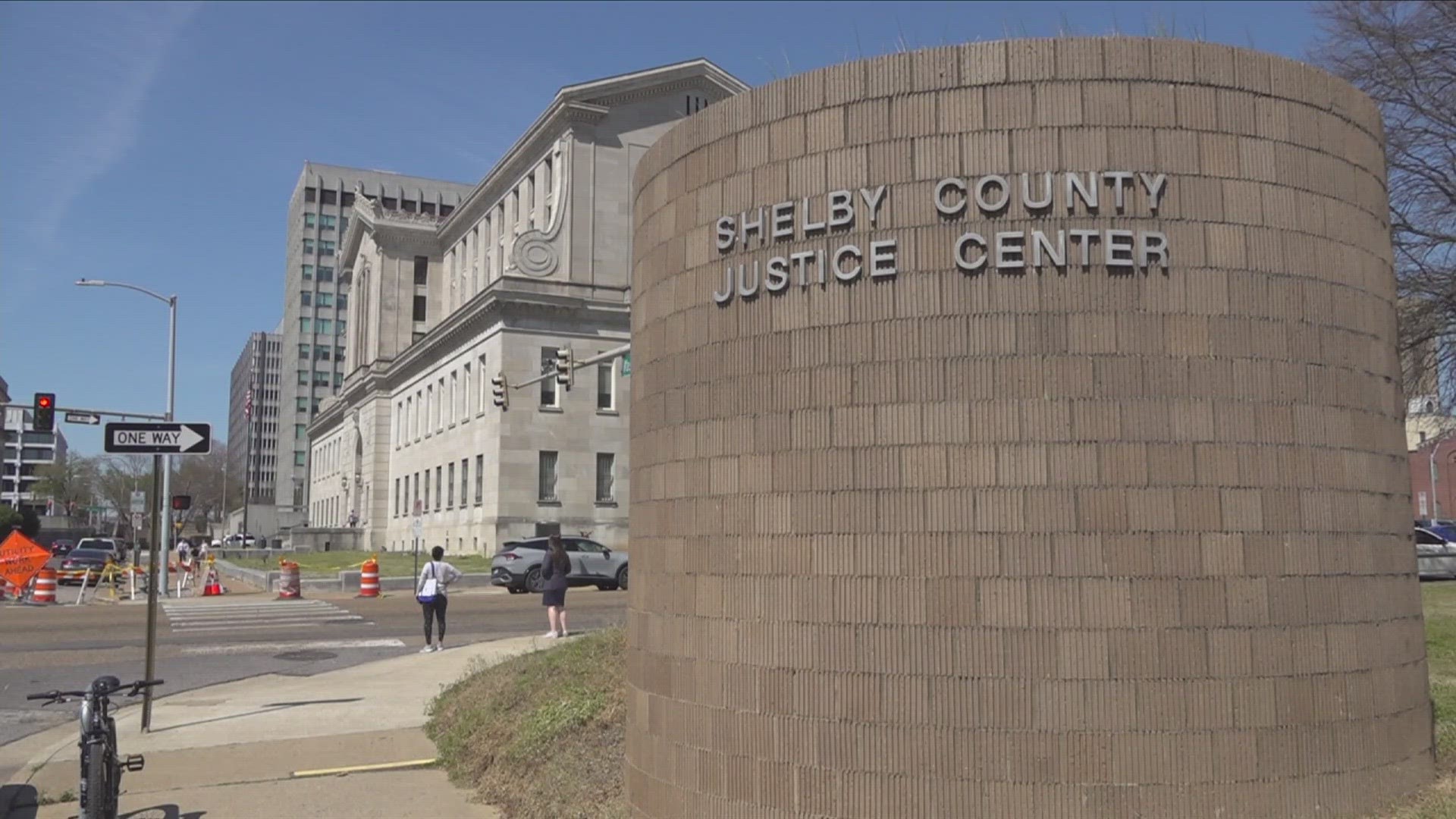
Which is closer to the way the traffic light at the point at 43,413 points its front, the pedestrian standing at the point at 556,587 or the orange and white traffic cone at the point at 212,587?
the pedestrian standing

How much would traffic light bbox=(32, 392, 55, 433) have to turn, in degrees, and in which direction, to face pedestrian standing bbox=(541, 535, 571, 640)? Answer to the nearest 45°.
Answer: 0° — it already faces them

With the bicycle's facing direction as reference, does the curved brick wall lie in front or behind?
in front

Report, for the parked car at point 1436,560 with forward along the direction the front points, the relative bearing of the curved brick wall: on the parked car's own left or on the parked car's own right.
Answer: on the parked car's own right

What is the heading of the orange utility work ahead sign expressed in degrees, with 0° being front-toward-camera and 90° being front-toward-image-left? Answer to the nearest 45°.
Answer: approximately 0°

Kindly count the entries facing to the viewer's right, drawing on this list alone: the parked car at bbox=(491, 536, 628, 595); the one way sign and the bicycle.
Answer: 1

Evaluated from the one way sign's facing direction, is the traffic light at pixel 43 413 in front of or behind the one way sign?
behind

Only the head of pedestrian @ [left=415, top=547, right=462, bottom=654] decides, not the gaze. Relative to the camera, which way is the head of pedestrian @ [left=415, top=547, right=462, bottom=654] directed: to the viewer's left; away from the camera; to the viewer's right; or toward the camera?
away from the camera

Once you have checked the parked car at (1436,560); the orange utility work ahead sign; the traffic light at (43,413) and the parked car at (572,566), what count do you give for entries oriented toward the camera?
2
